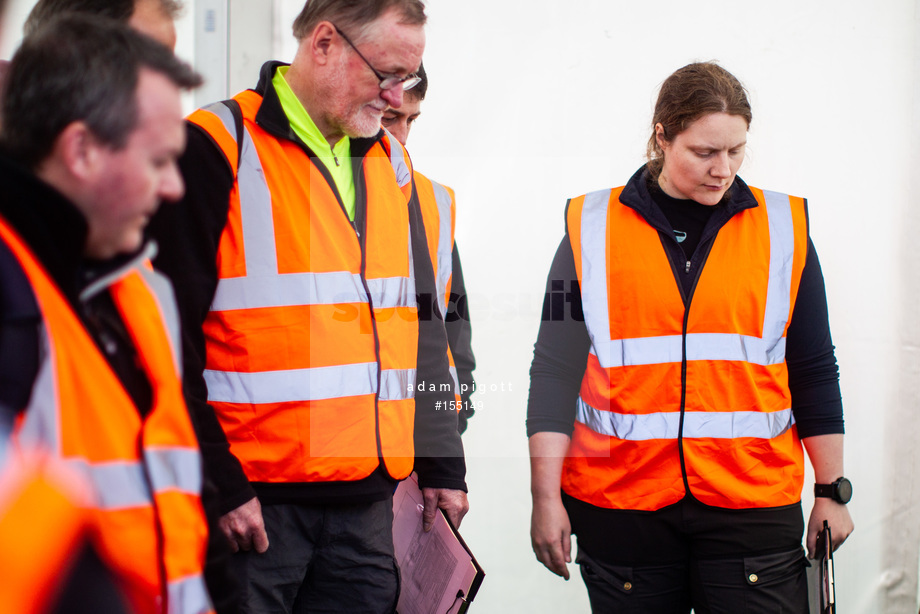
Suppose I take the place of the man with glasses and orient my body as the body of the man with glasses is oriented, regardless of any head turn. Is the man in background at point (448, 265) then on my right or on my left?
on my left

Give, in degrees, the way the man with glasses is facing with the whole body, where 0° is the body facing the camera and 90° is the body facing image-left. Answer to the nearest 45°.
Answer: approximately 315°

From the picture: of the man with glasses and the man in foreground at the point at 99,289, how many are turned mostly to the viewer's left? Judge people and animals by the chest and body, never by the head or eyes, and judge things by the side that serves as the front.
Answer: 0
